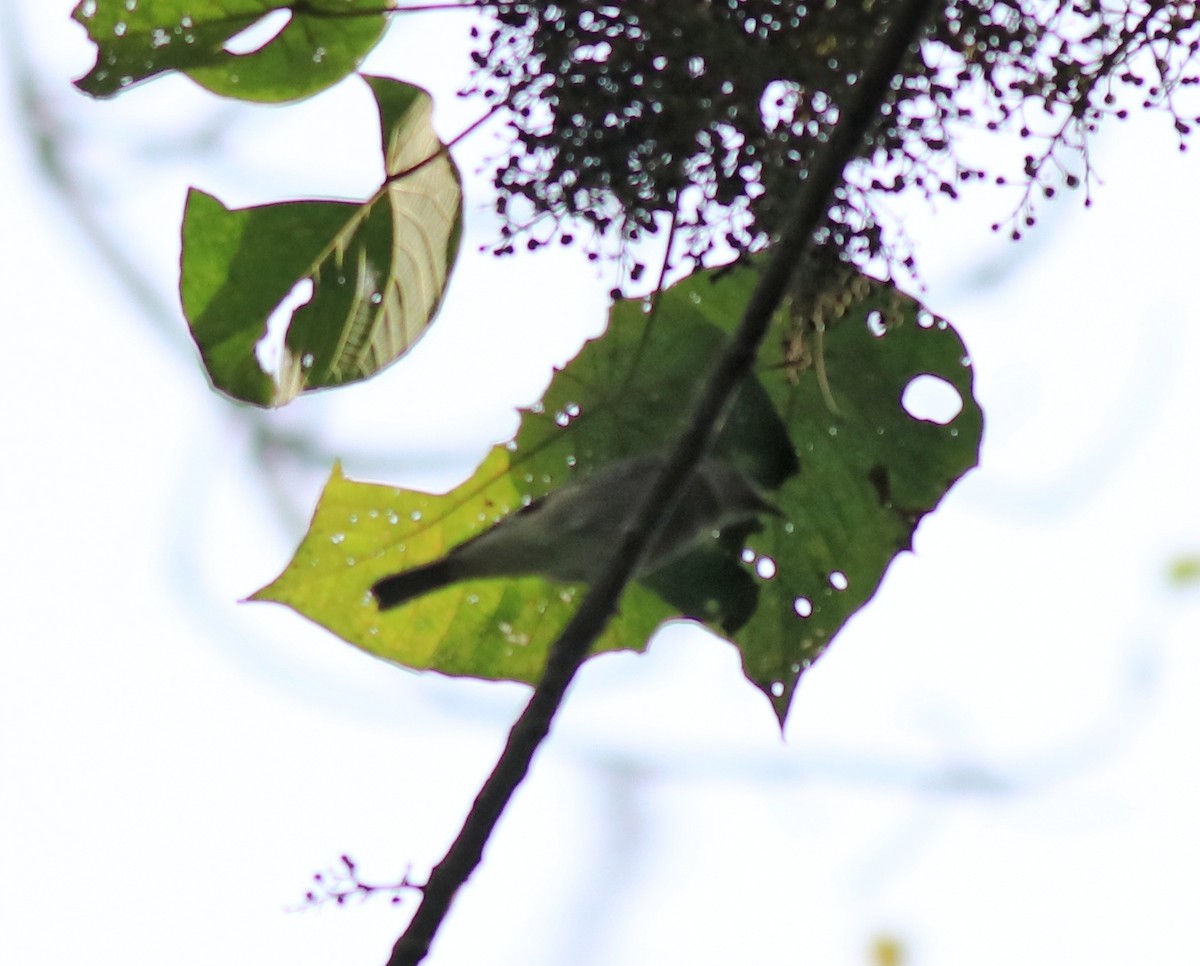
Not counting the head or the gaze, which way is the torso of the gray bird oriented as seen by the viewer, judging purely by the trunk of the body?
to the viewer's right
